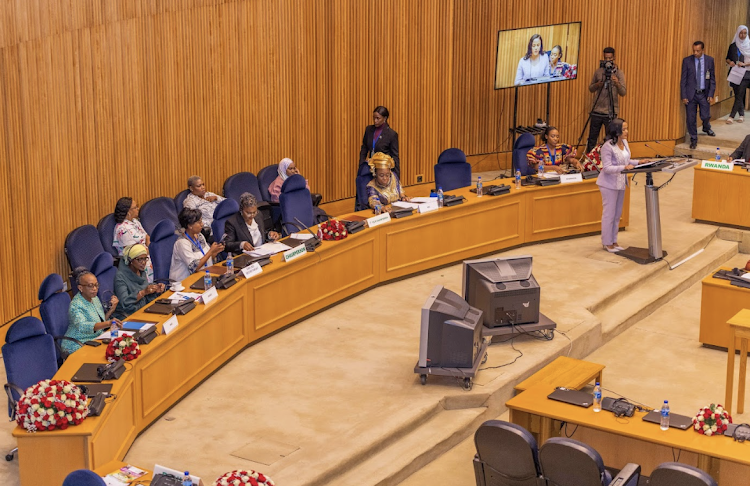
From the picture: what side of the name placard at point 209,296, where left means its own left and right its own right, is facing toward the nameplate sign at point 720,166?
left

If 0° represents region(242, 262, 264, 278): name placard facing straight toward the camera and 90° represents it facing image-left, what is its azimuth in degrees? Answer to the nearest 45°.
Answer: approximately 315°

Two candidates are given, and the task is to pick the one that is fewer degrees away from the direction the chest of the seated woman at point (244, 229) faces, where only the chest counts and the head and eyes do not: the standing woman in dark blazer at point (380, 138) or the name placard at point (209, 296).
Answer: the name placard

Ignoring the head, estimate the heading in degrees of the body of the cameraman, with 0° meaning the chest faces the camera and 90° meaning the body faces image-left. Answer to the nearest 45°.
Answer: approximately 0°

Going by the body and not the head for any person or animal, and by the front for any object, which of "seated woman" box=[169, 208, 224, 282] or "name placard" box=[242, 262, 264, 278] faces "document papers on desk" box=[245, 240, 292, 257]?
the seated woman

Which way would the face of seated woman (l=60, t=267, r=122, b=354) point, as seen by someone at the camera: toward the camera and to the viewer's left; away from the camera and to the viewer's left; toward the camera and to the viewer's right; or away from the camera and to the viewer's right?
toward the camera and to the viewer's right

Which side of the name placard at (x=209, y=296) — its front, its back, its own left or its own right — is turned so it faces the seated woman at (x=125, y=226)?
back

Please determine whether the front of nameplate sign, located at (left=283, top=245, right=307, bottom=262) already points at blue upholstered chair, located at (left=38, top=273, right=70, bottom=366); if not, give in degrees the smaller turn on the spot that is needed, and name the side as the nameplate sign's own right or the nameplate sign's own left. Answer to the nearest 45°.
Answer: approximately 90° to the nameplate sign's own right

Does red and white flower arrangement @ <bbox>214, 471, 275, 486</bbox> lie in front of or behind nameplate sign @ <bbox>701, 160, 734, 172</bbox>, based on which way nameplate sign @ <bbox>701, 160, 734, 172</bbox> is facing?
in front

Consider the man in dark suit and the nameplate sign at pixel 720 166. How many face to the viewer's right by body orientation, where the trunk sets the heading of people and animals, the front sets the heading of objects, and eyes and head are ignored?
0

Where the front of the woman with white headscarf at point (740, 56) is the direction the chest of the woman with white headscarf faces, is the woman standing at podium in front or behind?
in front

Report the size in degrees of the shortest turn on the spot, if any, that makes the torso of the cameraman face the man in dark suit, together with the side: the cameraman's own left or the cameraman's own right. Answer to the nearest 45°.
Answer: approximately 135° to the cameraman's own left
